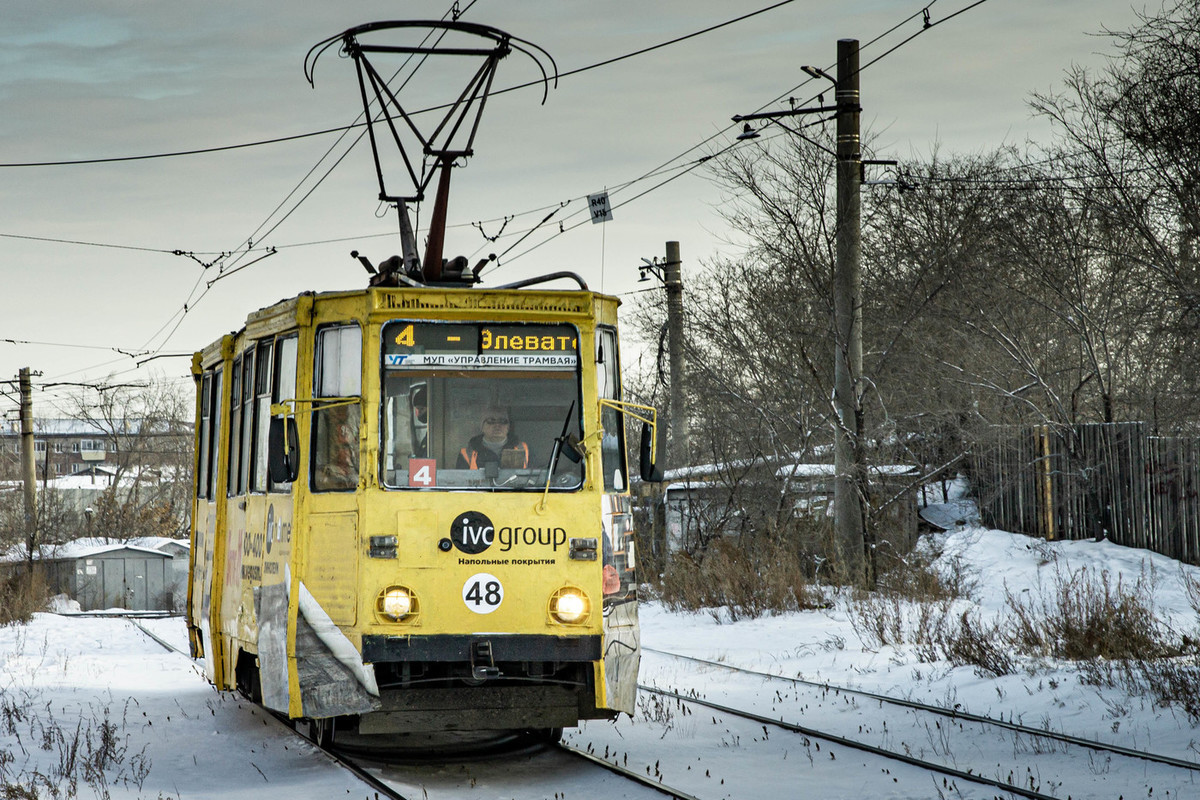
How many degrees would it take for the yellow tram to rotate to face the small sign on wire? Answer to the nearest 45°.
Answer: approximately 180°

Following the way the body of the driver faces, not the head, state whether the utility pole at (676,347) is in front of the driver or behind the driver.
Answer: behind
